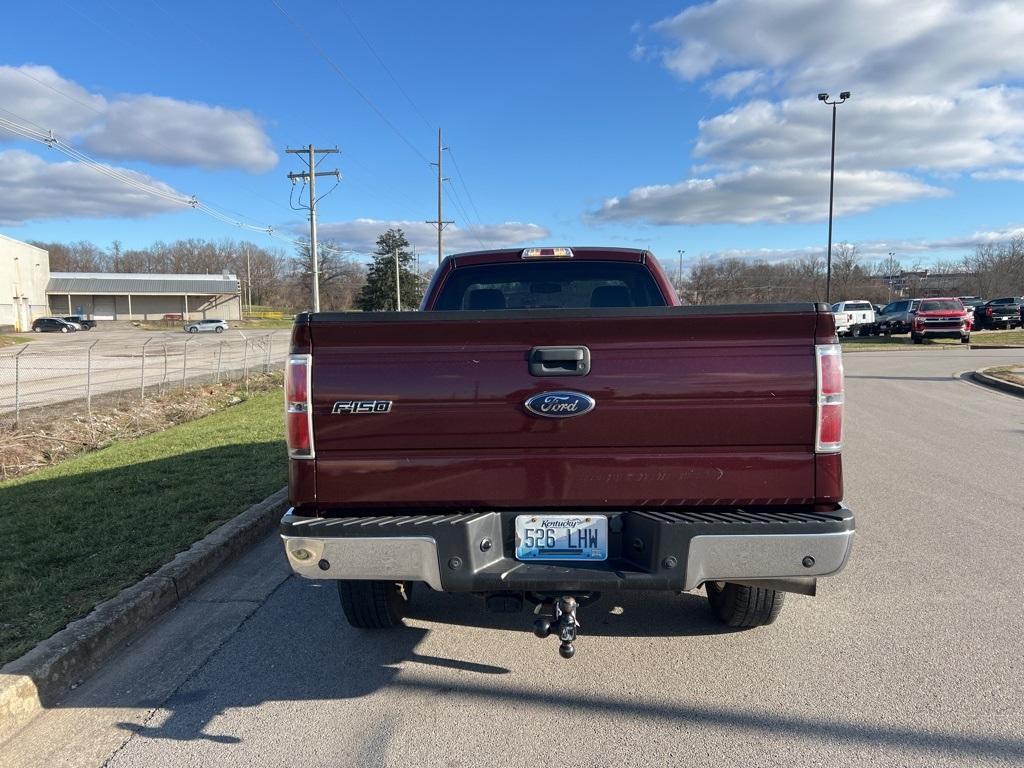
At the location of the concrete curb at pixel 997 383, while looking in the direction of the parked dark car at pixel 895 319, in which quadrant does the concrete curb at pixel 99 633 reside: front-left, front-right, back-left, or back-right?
back-left

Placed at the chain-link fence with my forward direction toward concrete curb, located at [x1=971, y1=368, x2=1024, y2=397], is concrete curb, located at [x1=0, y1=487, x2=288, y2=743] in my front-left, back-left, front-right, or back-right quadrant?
front-right

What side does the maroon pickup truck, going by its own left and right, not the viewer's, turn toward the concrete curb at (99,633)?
left

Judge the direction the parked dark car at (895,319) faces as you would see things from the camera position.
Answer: facing the viewer and to the left of the viewer

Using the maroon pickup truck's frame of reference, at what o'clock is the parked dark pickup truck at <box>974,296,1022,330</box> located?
The parked dark pickup truck is roughly at 1 o'clock from the maroon pickup truck.

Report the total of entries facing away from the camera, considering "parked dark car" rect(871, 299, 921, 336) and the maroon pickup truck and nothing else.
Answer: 1

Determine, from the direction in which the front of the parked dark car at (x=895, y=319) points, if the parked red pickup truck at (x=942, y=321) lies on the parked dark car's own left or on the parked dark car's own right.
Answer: on the parked dark car's own left

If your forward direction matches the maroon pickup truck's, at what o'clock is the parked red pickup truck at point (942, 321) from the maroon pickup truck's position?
The parked red pickup truck is roughly at 1 o'clock from the maroon pickup truck.

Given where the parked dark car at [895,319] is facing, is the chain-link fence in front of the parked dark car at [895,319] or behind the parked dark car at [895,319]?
in front

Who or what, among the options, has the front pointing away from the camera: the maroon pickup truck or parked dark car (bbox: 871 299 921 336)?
the maroon pickup truck

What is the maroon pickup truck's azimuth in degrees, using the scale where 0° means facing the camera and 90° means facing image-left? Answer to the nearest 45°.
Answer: approximately 180°
